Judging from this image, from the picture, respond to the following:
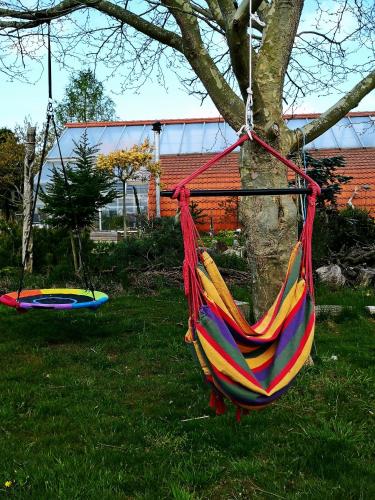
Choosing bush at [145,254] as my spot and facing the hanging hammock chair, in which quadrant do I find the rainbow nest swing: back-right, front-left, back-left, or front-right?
front-right

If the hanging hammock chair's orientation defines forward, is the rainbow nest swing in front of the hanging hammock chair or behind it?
behind

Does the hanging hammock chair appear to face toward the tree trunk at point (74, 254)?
no

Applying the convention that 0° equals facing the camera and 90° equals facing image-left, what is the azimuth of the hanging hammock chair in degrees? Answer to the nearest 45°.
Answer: approximately 0°

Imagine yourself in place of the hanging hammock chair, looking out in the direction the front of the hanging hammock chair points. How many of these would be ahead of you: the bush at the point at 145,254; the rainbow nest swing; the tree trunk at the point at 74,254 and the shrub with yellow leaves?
0

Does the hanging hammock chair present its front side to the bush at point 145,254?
no

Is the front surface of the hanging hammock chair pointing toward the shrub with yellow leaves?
no
